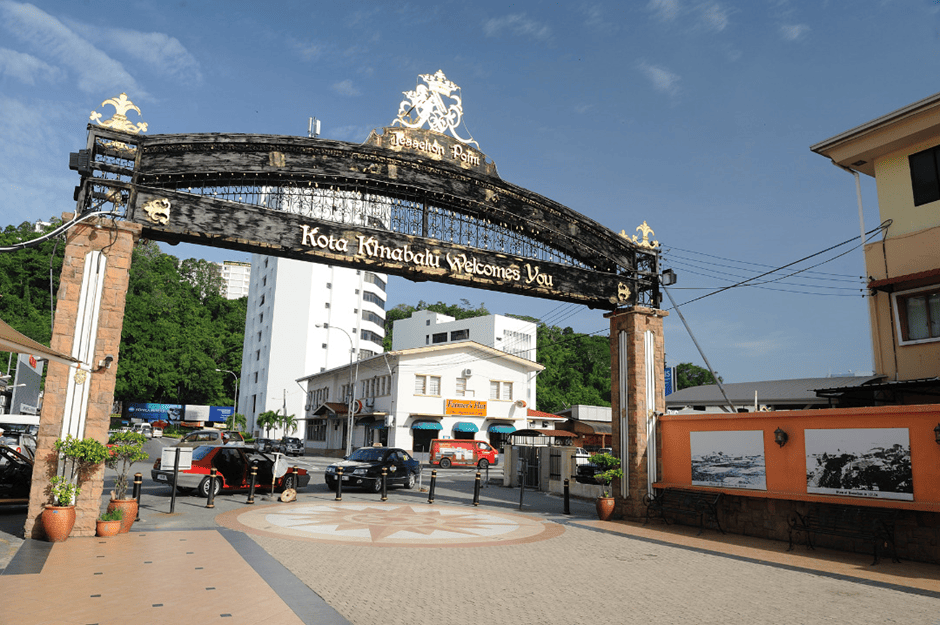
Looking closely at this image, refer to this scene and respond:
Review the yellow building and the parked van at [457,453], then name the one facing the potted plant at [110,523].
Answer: the yellow building

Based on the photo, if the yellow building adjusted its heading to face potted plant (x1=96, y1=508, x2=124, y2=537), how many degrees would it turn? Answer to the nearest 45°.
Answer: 0° — it already faces it

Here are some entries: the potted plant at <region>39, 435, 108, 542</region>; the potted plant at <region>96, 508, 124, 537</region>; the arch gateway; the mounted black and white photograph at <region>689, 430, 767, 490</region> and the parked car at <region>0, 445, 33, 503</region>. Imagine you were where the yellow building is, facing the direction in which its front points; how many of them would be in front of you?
5

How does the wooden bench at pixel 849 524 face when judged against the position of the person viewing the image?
facing the viewer and to the left of the viewer

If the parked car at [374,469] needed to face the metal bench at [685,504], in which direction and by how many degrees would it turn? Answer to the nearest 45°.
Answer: approximately 90° to its left

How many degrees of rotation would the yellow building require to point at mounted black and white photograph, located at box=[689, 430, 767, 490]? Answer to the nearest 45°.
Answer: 0° — it already faces it

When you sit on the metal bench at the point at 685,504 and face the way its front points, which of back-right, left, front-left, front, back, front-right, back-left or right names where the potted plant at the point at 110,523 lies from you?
front

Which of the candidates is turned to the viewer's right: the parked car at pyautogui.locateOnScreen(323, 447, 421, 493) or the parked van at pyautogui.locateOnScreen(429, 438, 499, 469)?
the parked van at pyautogui.locateOnScreen(429, 438, 499, 469)

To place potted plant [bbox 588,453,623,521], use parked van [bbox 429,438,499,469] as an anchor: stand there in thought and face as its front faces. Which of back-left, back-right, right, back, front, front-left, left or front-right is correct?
right

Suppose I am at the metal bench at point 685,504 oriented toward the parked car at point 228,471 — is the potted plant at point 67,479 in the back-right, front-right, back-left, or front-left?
front-left

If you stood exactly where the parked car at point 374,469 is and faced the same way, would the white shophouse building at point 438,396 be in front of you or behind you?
behind

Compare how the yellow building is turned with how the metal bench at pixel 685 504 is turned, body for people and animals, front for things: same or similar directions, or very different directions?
same or similar directions

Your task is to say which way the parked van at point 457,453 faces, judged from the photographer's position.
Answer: facing to the right of the viewer

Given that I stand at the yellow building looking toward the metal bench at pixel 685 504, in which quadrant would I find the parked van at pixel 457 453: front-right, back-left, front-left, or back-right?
front-right

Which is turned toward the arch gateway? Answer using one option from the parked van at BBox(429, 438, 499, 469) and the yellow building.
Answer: the yellow building
